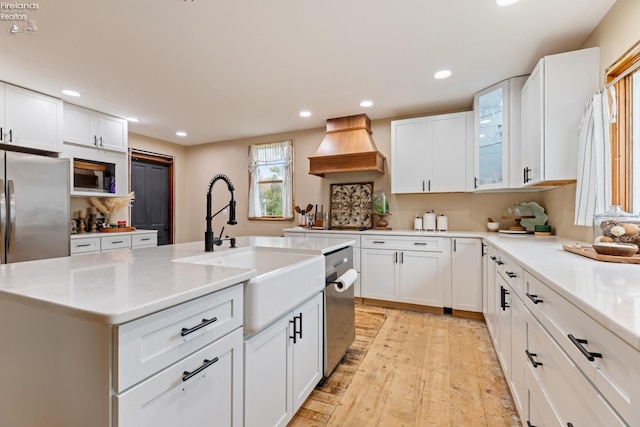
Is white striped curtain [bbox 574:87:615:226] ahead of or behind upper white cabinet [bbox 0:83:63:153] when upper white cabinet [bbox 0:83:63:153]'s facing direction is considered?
ahead

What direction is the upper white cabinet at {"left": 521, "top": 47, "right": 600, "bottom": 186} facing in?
to the viewer's left

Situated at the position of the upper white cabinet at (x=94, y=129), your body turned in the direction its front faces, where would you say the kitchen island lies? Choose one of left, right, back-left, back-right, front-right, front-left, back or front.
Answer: front-right

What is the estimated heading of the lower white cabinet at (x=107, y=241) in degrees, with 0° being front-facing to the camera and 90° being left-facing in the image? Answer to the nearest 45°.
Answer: approximately 315°

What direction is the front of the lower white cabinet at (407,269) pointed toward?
toward the camera

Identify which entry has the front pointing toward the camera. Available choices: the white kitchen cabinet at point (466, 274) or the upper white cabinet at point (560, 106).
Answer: the white kitchen cabinet

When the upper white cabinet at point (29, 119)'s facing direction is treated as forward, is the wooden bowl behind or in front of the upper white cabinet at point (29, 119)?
in front

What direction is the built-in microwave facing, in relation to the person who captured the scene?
facing the viewer and to the right of the viewer

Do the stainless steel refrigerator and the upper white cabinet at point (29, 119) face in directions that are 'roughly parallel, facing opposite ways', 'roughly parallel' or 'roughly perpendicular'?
roughly parallel
